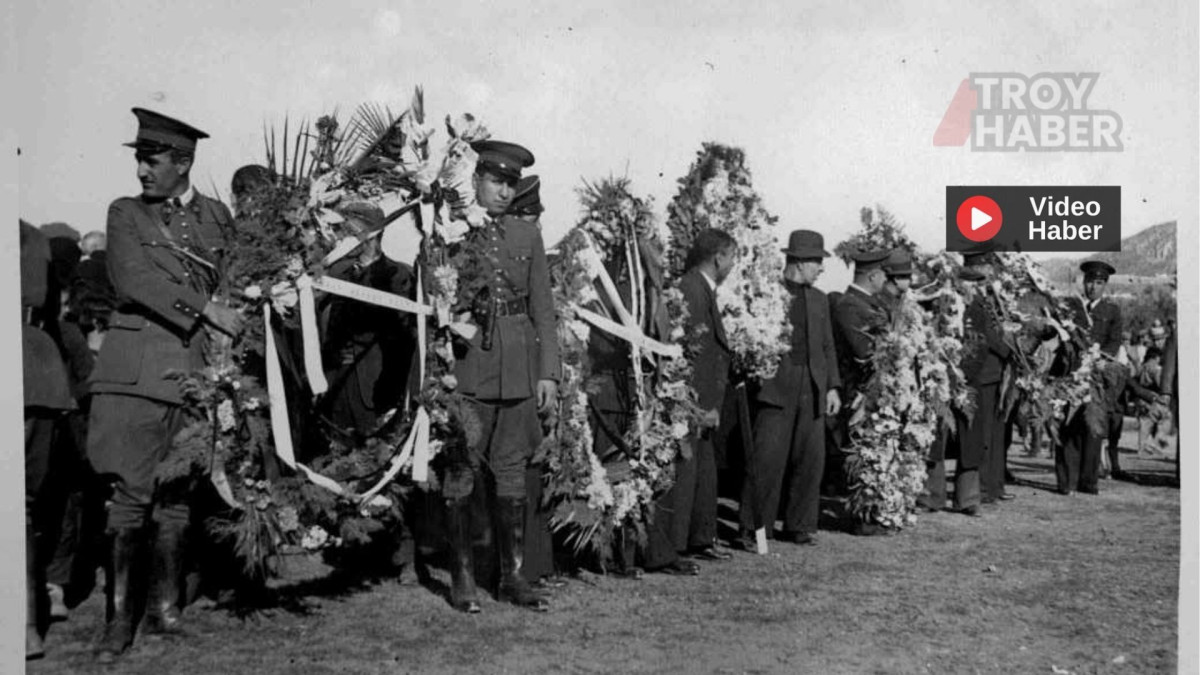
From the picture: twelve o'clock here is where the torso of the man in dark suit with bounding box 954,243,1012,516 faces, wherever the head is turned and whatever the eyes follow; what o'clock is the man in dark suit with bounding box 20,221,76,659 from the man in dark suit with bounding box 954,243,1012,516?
the man in dark suit with bounding box 20,221,76,659 is roughly at 4 o'clock from the man in dark suit with bounding box 954,243,1012,516.

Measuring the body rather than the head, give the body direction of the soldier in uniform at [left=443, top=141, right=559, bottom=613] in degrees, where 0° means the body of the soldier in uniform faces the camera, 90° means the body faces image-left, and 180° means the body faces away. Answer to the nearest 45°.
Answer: approximately 0°

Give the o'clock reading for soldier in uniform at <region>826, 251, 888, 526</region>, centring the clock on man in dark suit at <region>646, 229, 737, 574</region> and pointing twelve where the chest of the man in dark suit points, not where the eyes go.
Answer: The soldier in uniform is roughly at 10 o'clock from the man in dark suit.

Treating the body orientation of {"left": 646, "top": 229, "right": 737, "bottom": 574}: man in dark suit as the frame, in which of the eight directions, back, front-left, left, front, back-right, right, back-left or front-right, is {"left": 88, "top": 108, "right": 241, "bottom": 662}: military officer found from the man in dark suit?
back-right
